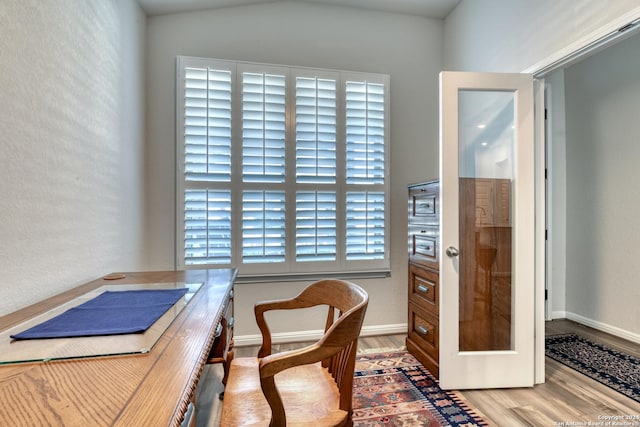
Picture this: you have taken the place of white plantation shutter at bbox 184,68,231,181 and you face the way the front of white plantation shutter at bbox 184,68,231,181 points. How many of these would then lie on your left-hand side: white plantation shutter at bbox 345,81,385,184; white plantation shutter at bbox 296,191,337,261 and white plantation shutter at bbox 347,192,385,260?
3

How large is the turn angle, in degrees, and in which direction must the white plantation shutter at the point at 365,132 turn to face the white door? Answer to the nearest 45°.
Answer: approximately 45° to its left
